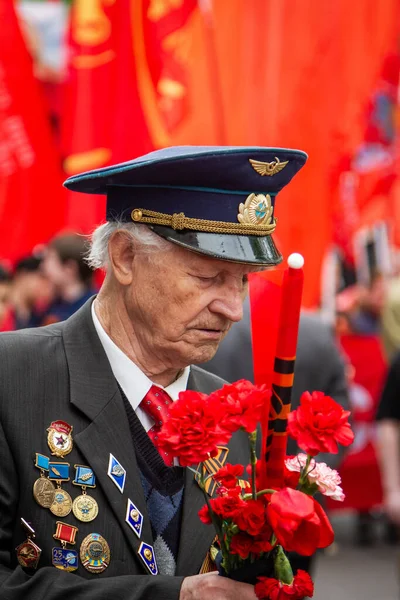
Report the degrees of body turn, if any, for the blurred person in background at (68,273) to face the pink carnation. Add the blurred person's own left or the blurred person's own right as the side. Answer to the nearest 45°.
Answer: approximately 90° to the blurred person's own left

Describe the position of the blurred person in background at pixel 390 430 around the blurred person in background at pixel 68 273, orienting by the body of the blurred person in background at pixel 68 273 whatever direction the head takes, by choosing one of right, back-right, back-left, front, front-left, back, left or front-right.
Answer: back-left

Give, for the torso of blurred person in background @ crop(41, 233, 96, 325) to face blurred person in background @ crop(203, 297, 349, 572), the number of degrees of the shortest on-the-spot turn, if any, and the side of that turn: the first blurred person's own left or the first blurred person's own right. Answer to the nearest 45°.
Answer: approximately 135° to the first blurred person's own left

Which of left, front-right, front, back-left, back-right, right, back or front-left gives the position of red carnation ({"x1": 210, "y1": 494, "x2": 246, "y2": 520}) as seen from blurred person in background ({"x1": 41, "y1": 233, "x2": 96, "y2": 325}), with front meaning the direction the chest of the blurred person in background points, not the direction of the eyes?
left

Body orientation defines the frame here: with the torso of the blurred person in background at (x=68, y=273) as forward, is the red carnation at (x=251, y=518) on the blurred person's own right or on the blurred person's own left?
on the blurred person's own left
